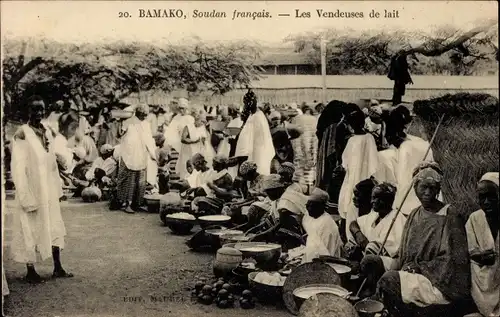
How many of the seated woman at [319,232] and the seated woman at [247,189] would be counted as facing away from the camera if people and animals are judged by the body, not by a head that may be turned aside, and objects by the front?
0

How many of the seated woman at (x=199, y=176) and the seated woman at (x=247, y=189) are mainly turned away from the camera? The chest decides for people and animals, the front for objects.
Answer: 0

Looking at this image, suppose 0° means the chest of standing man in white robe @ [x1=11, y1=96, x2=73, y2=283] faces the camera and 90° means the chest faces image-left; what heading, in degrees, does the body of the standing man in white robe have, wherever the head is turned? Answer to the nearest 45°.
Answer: approximately 315°

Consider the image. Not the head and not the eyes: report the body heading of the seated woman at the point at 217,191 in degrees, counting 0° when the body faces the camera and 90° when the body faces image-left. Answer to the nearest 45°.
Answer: approximately 45°

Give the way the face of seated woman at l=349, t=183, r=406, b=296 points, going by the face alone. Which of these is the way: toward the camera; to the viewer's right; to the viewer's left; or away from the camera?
to the viewer's left

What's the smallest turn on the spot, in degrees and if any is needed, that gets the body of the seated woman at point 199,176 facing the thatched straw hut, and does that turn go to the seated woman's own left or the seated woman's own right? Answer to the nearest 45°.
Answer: approximately 135° to the seated woman's own left

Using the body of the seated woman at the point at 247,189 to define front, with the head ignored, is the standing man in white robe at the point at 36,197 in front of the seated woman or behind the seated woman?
in front
